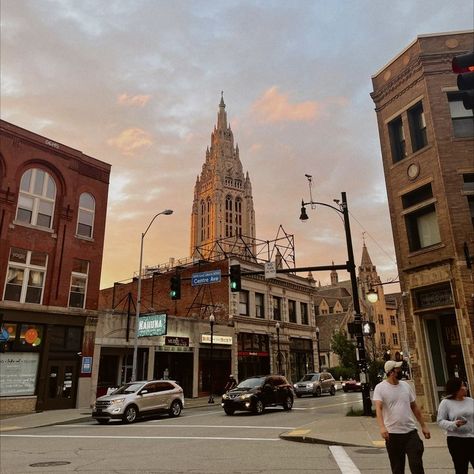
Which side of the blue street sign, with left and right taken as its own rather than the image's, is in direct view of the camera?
front

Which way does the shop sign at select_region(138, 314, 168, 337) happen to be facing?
toward the camera

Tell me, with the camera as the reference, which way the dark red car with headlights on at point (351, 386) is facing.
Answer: facing the viewer and to the left of the viewer

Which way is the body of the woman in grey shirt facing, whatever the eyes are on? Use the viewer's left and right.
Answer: facing the viewer and to the right of the viewer

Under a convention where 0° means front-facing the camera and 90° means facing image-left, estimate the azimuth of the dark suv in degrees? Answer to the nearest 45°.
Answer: approximately 45°

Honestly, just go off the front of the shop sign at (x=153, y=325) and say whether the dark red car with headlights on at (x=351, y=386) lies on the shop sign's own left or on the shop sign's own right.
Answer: on the shop sign's own left

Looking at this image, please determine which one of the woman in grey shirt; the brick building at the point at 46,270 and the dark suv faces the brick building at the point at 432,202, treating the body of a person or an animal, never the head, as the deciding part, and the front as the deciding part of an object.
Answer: the brick building at the point at 46,270

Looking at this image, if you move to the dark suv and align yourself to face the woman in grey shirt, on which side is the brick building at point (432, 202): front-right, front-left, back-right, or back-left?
front-left

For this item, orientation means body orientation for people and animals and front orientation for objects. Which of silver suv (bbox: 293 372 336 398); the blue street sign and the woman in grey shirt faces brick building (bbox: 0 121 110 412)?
the silver suv

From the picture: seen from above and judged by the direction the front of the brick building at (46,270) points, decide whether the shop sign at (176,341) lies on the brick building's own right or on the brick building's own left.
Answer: on the brick building's own left

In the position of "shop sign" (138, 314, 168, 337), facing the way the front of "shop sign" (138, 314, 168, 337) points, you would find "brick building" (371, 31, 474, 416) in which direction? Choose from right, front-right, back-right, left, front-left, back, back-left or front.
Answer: front-left

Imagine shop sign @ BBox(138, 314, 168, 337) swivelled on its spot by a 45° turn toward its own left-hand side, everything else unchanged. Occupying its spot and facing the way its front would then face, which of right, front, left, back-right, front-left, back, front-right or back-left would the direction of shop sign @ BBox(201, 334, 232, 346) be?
left

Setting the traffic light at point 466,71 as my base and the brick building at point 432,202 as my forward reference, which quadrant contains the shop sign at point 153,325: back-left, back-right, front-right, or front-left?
front-left

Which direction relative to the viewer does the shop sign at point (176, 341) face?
toward the camera

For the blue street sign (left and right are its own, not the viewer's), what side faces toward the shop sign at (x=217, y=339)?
back
